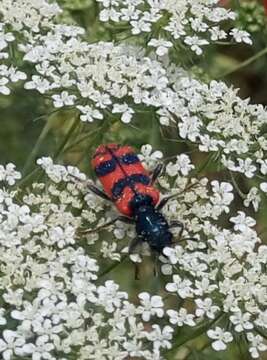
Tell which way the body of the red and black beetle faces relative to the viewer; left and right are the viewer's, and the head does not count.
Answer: facing the viewer and to the right of the viewer
